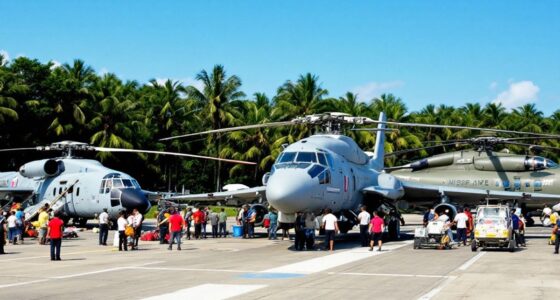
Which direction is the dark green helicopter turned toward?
to the viewer's right

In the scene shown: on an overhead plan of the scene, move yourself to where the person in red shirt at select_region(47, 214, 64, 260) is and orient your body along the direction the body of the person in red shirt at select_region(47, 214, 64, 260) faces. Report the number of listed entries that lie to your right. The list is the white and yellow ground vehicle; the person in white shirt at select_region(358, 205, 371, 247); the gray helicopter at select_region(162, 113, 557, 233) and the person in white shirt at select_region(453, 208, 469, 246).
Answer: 4

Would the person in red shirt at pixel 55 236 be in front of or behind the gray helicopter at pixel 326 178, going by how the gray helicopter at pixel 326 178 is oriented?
in front

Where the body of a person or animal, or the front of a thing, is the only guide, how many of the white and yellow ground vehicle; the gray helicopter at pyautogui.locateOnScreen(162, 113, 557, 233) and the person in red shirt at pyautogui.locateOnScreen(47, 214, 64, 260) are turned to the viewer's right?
0

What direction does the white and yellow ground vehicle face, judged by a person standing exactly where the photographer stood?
facing the viewer

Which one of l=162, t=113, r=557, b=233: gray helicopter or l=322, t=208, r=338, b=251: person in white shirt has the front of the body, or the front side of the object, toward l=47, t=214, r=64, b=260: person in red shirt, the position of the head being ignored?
the gray helicopter

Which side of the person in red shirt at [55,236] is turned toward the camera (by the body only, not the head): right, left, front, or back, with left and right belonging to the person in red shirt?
back
